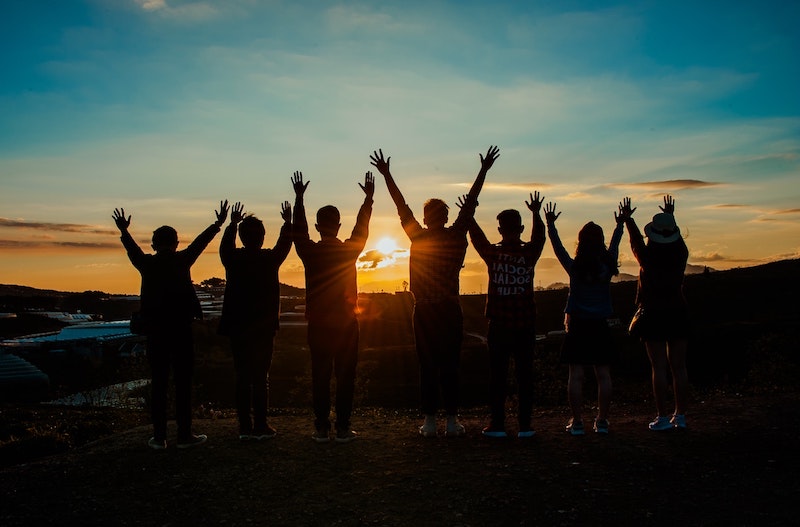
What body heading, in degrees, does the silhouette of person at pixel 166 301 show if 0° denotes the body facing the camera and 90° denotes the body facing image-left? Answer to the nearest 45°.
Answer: approximately 180°

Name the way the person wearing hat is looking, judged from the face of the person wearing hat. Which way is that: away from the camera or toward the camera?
away from the camera

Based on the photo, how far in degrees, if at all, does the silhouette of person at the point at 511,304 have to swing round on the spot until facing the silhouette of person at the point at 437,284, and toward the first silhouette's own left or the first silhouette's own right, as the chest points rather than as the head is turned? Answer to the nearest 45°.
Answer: approximately 90° to the first silhouette's own left

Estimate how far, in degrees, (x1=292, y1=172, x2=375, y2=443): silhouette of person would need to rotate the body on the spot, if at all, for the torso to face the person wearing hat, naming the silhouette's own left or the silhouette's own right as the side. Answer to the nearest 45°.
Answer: approximately 90° to the silhouette's own right

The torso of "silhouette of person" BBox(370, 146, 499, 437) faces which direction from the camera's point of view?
away from the camera

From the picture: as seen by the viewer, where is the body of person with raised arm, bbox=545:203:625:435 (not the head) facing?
away from the camera

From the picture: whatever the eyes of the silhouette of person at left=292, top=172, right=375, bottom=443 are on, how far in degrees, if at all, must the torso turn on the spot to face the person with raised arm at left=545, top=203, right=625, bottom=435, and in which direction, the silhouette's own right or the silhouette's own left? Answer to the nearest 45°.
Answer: approximately 90° to the silhouette's own right

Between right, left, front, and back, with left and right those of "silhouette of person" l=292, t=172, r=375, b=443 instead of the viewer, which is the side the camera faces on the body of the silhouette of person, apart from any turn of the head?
back

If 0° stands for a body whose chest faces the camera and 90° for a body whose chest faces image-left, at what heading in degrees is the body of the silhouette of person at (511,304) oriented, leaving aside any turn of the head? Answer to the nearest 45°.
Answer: approximately 180°

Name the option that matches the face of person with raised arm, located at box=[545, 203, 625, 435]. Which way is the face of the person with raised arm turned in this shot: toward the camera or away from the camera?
away from the camera

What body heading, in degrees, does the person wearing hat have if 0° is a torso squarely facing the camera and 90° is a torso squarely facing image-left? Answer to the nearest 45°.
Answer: approximately 135°
